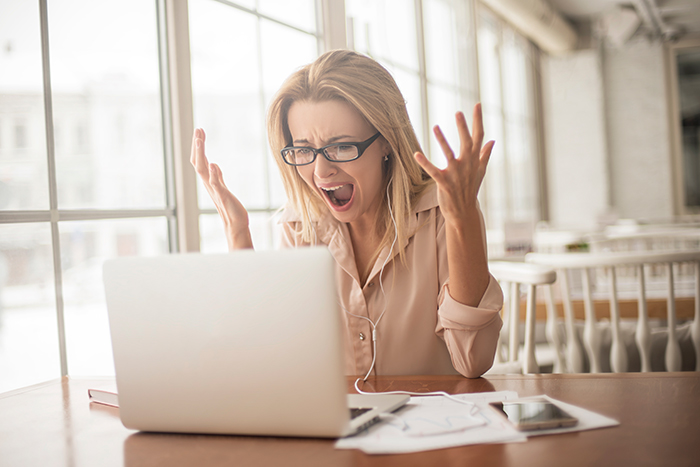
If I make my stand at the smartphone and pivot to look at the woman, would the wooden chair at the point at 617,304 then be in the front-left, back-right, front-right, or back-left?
front-right

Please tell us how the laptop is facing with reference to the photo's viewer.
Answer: facing away from the viewer and to the right of the viewer

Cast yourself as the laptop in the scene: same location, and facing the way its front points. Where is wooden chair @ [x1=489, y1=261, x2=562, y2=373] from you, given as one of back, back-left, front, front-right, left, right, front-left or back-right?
front

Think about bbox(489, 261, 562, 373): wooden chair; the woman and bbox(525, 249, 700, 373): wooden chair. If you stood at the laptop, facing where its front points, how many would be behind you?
0

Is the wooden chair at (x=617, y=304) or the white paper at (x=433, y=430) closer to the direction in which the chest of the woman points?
the white paper

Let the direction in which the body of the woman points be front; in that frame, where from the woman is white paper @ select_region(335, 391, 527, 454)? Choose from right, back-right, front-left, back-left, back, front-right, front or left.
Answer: front-left

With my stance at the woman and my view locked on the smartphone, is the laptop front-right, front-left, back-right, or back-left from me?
front-right

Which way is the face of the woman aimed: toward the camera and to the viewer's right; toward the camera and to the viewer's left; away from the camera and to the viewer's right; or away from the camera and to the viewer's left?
toward the camera and to the viewer's left

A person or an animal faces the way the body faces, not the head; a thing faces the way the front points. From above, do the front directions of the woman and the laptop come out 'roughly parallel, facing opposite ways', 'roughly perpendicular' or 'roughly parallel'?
roughly parallel, facing opposite ways

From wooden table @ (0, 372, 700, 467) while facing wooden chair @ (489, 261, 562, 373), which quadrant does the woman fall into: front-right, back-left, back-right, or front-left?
front-left

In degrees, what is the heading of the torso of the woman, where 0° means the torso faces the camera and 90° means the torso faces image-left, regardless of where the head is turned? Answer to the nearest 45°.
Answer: approximately 45°

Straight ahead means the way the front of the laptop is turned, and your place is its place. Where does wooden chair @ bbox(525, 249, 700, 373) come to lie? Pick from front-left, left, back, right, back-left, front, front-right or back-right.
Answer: front
